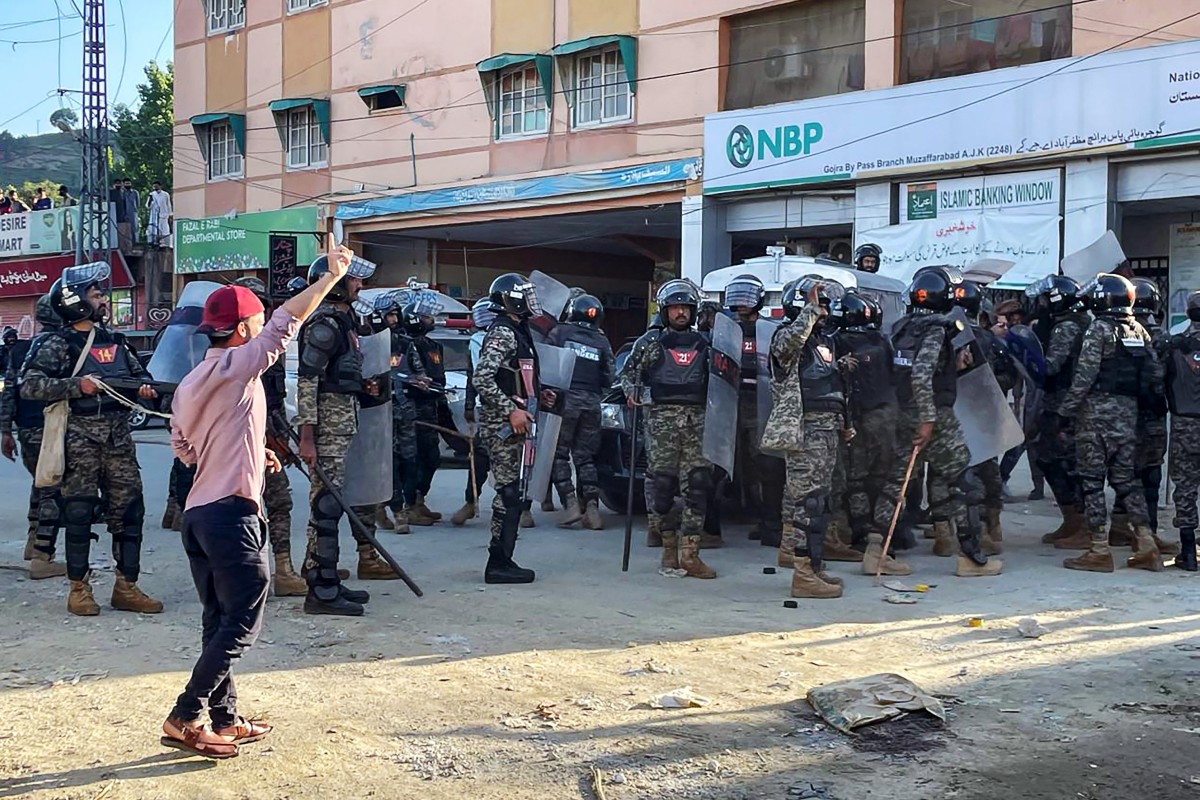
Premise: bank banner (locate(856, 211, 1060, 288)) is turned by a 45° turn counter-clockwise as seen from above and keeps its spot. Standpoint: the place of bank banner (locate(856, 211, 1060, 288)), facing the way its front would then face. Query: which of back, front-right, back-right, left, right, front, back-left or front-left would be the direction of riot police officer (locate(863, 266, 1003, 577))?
front-right

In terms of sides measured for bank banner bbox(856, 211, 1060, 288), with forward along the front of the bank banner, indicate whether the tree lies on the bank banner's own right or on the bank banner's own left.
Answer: on the bank banner's own right

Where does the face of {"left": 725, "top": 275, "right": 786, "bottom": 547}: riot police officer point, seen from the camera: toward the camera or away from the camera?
toward the camera

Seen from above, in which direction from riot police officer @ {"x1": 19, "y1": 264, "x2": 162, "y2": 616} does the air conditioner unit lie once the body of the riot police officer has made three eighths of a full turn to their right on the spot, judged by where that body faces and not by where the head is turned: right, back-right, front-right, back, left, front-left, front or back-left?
back-right

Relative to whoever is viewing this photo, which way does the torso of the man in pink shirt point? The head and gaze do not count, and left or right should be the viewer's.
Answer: facing away from the viewer and to the right of the viewer

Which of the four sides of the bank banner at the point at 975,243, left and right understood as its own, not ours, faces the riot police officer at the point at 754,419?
front

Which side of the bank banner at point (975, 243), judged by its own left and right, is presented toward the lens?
front

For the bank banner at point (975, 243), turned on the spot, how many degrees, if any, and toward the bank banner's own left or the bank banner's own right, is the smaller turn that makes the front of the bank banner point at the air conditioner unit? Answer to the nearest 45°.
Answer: approximately 135° to the bank banner's own right

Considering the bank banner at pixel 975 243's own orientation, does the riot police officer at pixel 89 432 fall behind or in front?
in front

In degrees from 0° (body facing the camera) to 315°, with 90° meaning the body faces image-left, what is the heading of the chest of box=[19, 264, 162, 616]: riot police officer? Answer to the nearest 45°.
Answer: approximately 315°

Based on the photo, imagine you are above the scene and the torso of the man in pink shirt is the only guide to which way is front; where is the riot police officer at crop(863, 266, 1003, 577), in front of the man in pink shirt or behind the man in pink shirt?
in front

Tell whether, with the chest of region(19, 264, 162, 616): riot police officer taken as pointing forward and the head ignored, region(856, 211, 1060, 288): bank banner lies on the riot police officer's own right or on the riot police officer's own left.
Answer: on the riot police officer's own left

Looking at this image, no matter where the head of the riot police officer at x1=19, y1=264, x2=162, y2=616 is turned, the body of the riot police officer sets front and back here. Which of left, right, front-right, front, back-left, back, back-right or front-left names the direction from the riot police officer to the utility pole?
back-left

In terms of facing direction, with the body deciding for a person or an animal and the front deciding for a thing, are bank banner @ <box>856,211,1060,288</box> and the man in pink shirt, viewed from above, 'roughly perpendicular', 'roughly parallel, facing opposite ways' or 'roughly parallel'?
roughly parallel, facing opposite ways

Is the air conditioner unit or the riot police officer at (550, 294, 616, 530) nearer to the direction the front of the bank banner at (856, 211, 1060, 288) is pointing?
the riot police officer

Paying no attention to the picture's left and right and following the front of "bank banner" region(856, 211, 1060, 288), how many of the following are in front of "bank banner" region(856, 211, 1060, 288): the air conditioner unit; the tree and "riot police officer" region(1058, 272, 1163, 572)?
1
